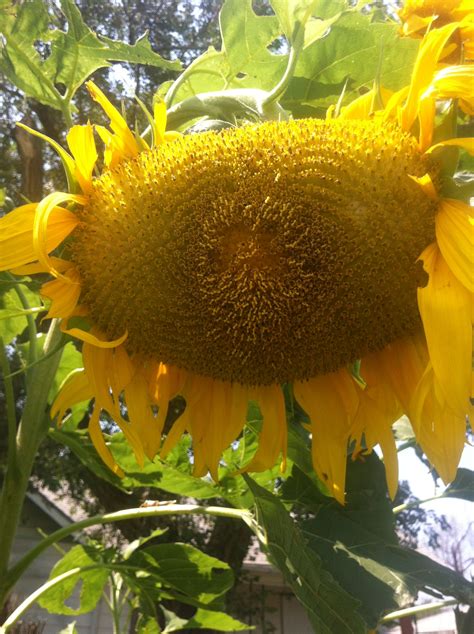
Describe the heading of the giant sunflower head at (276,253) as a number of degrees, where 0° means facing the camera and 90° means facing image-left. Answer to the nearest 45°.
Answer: approximately 0°
